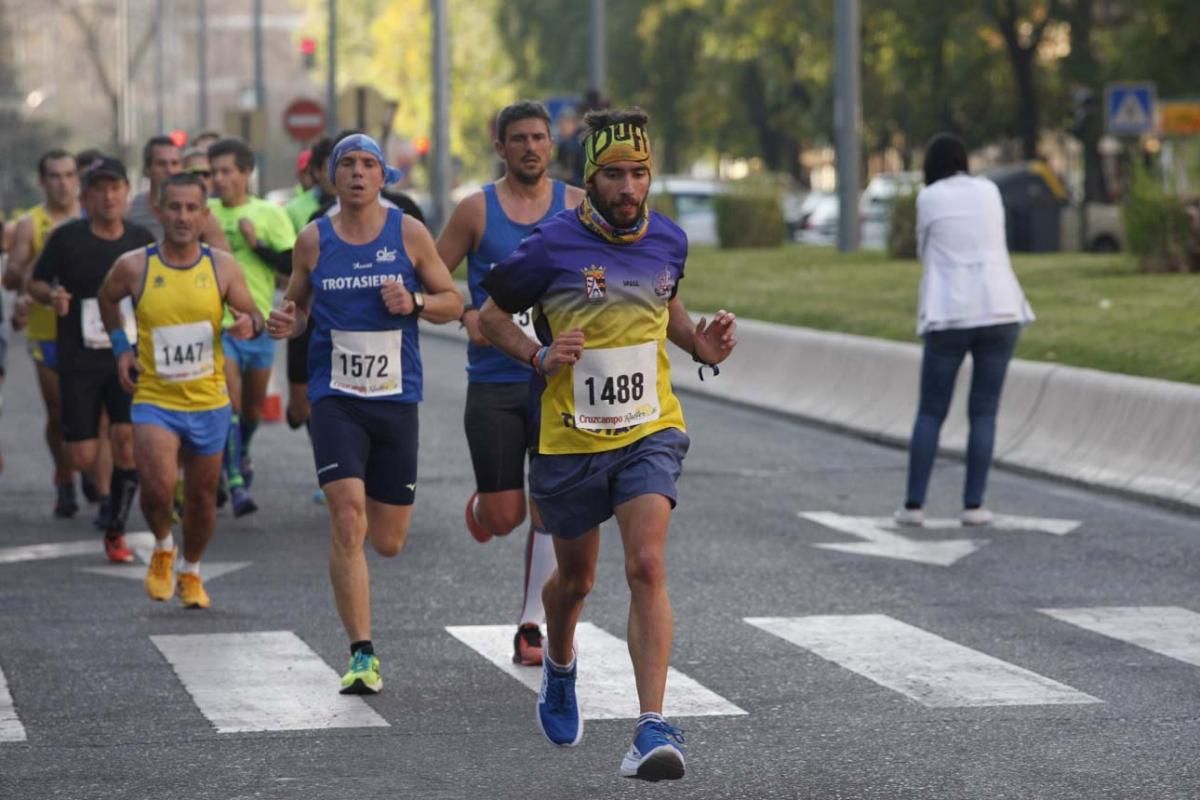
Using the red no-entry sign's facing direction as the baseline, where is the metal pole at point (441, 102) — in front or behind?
in front

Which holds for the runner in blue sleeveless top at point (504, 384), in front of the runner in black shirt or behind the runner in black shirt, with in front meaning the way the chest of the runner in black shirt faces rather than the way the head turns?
in front

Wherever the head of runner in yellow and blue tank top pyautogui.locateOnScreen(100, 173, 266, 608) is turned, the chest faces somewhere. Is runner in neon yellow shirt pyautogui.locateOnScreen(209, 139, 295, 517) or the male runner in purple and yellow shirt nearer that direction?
the male runner in purple and yellow shirt

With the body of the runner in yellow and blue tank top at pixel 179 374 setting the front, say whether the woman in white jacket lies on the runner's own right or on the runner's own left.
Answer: on the runner's own left

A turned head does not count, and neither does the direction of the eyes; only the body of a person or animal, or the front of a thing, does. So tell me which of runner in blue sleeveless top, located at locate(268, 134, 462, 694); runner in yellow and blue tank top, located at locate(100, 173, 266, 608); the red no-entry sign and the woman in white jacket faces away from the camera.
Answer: the woman in white jacket

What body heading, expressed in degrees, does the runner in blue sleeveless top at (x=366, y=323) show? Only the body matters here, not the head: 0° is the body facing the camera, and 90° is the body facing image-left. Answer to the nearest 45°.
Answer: approximately 0°

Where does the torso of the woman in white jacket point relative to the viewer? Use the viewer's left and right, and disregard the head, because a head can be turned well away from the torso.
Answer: facing away from the viewer

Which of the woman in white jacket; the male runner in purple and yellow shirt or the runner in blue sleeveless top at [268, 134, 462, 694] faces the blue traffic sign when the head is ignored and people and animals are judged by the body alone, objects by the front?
the woman in white jacket

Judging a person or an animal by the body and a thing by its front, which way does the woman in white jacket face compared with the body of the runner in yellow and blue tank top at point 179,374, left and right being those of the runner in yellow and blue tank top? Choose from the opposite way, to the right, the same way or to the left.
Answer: the opposite way

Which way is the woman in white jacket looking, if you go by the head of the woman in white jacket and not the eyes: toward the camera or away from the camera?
away from the camera

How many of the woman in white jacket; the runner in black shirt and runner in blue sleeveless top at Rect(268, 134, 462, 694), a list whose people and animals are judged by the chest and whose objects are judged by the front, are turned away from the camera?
1
